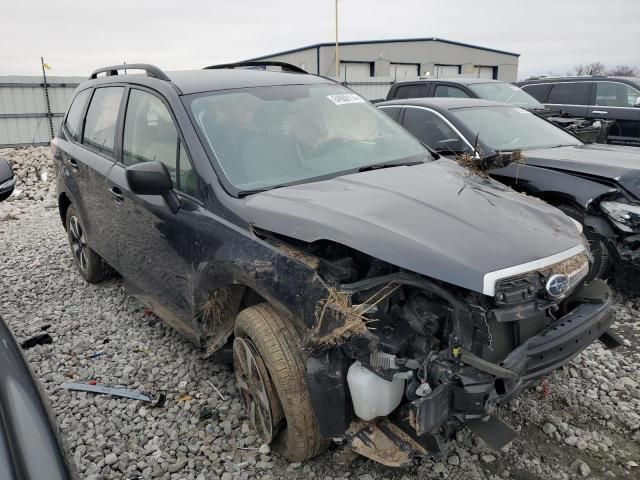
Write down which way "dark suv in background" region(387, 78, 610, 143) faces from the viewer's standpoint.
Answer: facing the viewer and to the right of the viewer

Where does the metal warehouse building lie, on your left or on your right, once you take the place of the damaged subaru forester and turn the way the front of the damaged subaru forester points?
on your left

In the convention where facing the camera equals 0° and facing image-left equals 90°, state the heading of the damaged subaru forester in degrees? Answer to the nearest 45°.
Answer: approximately 315°

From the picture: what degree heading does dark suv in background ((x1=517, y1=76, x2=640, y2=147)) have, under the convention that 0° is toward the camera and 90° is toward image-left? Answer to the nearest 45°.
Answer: approximately 270°

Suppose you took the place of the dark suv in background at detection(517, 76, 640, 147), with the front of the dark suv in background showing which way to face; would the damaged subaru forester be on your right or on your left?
on your right

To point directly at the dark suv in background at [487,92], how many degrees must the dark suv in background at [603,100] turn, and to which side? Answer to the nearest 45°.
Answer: approximately 135° to its right

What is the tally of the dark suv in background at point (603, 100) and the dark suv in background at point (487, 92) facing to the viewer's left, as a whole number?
0

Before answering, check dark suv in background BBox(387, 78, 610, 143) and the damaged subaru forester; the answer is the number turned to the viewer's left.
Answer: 0

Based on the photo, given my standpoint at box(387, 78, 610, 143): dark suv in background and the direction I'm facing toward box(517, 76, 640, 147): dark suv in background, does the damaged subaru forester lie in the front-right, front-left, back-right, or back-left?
back-right
